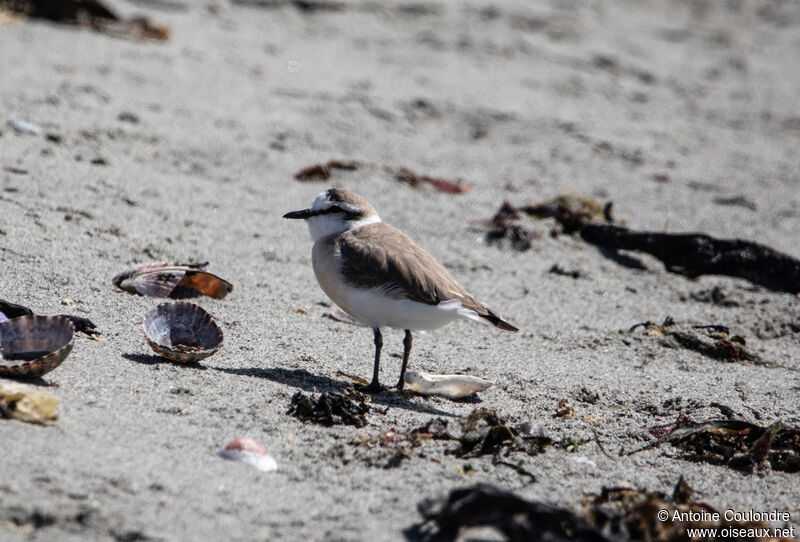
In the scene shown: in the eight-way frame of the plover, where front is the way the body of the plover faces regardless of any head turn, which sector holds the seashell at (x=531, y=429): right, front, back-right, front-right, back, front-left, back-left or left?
back-left

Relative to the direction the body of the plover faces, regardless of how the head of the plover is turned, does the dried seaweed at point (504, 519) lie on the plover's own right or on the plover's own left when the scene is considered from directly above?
on the plover's own left

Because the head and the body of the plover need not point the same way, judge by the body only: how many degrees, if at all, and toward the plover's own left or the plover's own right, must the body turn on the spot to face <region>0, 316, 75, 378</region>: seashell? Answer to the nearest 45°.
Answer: approximately 45° to the plover's own left

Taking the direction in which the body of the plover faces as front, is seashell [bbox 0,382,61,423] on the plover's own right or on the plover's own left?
on the plover's own left

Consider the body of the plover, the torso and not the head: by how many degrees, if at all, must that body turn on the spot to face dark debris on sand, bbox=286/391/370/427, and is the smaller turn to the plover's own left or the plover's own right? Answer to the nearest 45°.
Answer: approximately 90° to the plover's own left

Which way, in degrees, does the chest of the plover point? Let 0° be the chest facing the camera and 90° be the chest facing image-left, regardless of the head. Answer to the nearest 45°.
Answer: approximately 90°

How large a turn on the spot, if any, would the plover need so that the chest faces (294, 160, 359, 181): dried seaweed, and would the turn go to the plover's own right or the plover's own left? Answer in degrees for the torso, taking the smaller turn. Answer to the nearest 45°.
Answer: approximately 90° to the plover's own right
